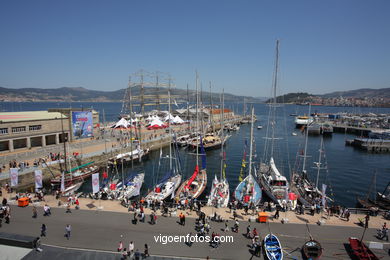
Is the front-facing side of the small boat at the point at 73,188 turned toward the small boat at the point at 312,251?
no

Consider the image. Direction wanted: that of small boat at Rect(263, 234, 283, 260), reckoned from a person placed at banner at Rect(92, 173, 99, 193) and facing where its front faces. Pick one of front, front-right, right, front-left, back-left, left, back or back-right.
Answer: front-left

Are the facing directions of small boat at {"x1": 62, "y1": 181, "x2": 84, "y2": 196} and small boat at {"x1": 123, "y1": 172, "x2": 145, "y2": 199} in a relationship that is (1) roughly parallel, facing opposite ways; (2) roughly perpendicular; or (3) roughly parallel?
roughly parallel

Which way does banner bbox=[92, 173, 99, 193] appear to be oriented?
toward the camera

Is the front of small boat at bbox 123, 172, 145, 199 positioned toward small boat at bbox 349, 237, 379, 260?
no

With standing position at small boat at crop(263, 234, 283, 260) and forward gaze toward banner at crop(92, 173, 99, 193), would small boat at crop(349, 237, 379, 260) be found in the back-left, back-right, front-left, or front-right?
back-right

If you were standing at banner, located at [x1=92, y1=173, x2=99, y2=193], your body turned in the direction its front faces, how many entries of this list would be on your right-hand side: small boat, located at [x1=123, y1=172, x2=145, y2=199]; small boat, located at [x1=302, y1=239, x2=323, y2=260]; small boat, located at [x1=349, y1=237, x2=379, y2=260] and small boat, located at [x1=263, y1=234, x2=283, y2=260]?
0
